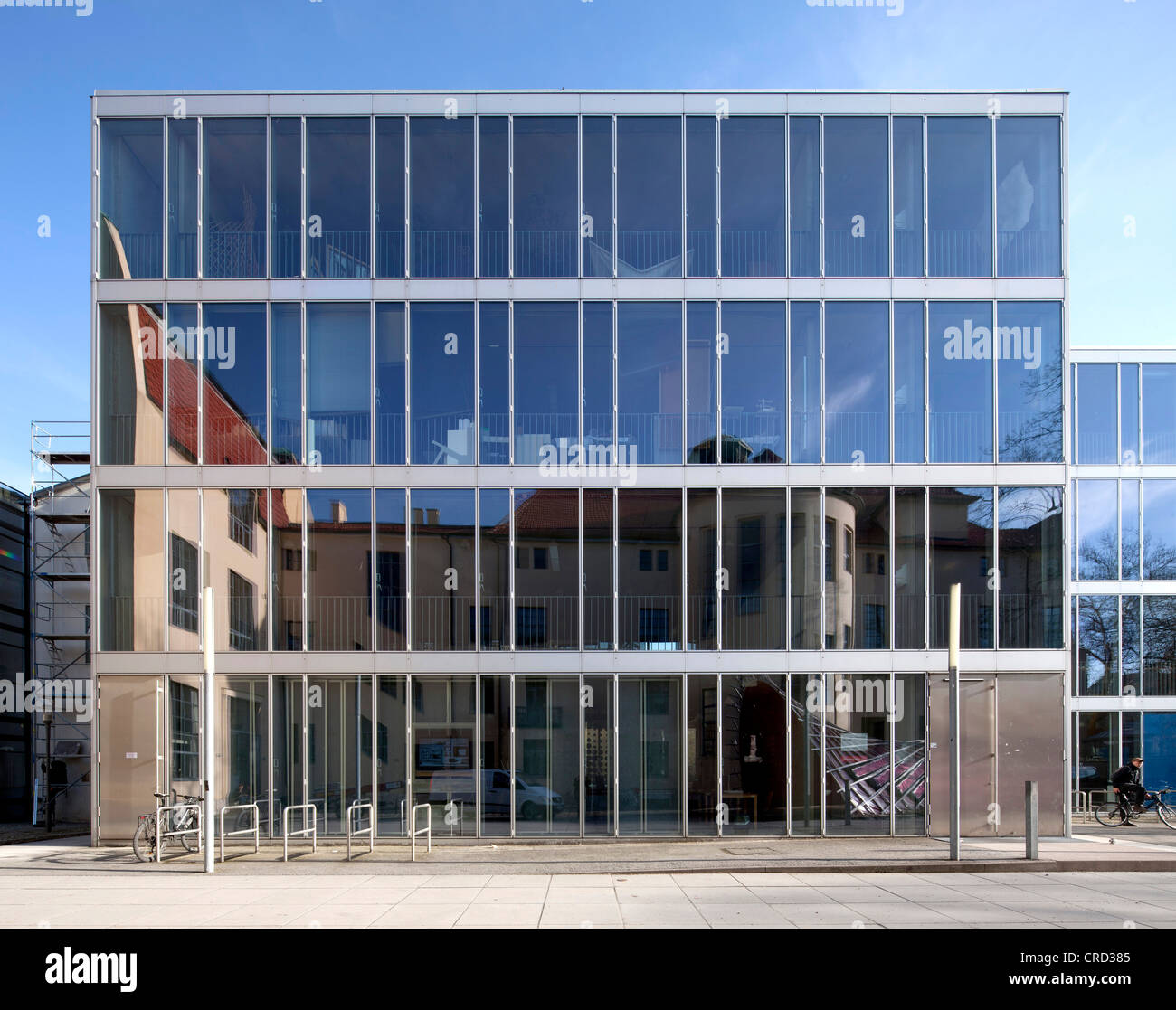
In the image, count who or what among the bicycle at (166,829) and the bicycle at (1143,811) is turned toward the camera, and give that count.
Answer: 0

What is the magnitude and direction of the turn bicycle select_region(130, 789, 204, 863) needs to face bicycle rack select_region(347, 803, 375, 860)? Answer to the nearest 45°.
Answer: approximately 45° to its right

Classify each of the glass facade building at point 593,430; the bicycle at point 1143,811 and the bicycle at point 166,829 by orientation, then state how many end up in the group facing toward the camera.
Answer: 1

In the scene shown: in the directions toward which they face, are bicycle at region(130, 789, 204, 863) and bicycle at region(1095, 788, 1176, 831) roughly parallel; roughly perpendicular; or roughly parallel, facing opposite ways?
roughly perpendicular

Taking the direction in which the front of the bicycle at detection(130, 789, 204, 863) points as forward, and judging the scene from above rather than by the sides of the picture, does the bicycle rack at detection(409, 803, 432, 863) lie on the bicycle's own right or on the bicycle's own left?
on the bicycle's own right

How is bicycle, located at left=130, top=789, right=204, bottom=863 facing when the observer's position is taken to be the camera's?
facing away from the viewer and to the right of the viewer

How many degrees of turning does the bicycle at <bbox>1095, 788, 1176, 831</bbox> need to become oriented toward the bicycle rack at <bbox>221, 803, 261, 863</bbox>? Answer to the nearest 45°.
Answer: approximately 135° to its right

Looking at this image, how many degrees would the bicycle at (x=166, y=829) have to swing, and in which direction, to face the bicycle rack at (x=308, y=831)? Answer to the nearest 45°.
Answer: approximately 45° to its right

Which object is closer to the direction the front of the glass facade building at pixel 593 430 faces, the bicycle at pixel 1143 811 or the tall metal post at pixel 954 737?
the tall metal post

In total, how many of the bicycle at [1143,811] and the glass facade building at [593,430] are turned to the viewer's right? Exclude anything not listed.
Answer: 1

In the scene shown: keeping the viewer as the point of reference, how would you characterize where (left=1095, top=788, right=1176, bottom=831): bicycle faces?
facing to the right of the viewer

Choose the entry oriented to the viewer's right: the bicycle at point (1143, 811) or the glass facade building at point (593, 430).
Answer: the bicycle

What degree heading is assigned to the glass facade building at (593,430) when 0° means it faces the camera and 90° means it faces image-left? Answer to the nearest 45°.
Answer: approximately 0°

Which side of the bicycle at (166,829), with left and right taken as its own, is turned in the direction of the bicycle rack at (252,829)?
right

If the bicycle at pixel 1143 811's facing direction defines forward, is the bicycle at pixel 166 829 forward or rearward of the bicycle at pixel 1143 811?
rearward
